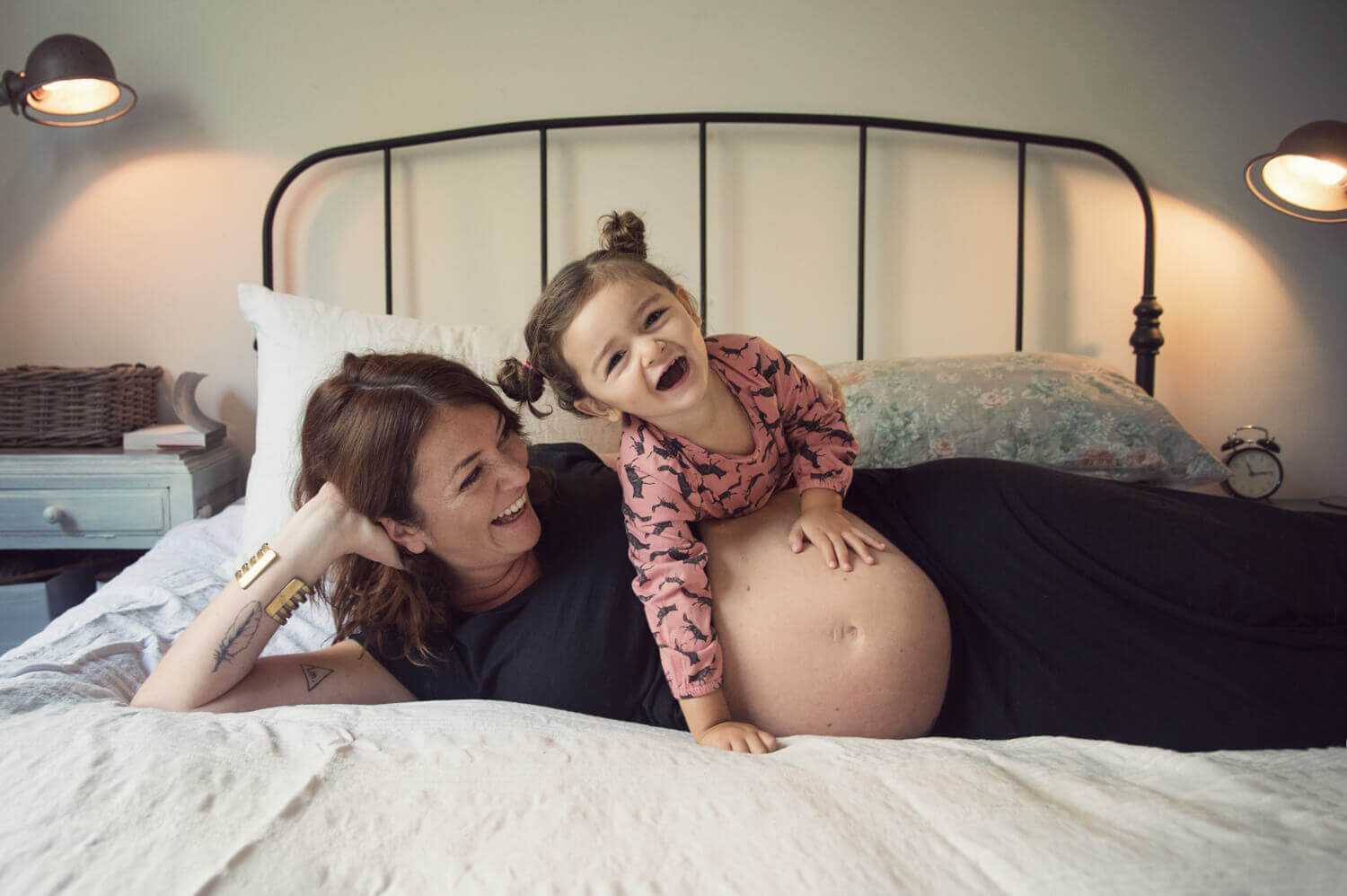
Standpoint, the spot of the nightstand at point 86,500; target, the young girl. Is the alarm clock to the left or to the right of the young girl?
left

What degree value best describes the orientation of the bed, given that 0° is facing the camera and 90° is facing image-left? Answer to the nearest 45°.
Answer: approximately 0°

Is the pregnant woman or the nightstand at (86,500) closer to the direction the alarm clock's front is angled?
the pregnant woman

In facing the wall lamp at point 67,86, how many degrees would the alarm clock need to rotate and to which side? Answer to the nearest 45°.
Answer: approximately 45° to its right

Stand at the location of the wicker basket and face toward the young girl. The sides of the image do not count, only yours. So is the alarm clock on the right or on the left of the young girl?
left

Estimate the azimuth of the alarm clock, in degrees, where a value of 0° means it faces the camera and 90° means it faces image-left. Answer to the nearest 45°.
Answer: approximately 0°

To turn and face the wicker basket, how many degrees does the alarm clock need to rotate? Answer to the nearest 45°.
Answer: approximately 45° to its right

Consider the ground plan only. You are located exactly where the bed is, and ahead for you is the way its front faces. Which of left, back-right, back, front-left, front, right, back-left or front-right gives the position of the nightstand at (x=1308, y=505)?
back-left
